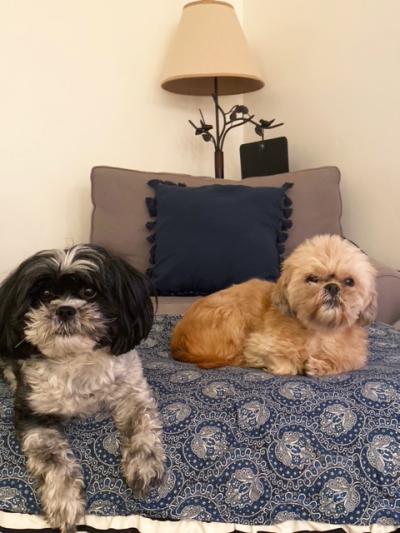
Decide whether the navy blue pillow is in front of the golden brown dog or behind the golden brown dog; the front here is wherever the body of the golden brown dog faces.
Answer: behind

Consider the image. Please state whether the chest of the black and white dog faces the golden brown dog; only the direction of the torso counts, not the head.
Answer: no

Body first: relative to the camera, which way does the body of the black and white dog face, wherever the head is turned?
toward the camera

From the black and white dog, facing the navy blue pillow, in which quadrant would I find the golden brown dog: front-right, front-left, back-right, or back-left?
front-right

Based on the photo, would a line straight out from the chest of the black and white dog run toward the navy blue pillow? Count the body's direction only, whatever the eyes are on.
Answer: no

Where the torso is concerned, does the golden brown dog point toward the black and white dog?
no

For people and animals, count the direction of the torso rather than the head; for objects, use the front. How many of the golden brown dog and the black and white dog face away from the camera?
0
